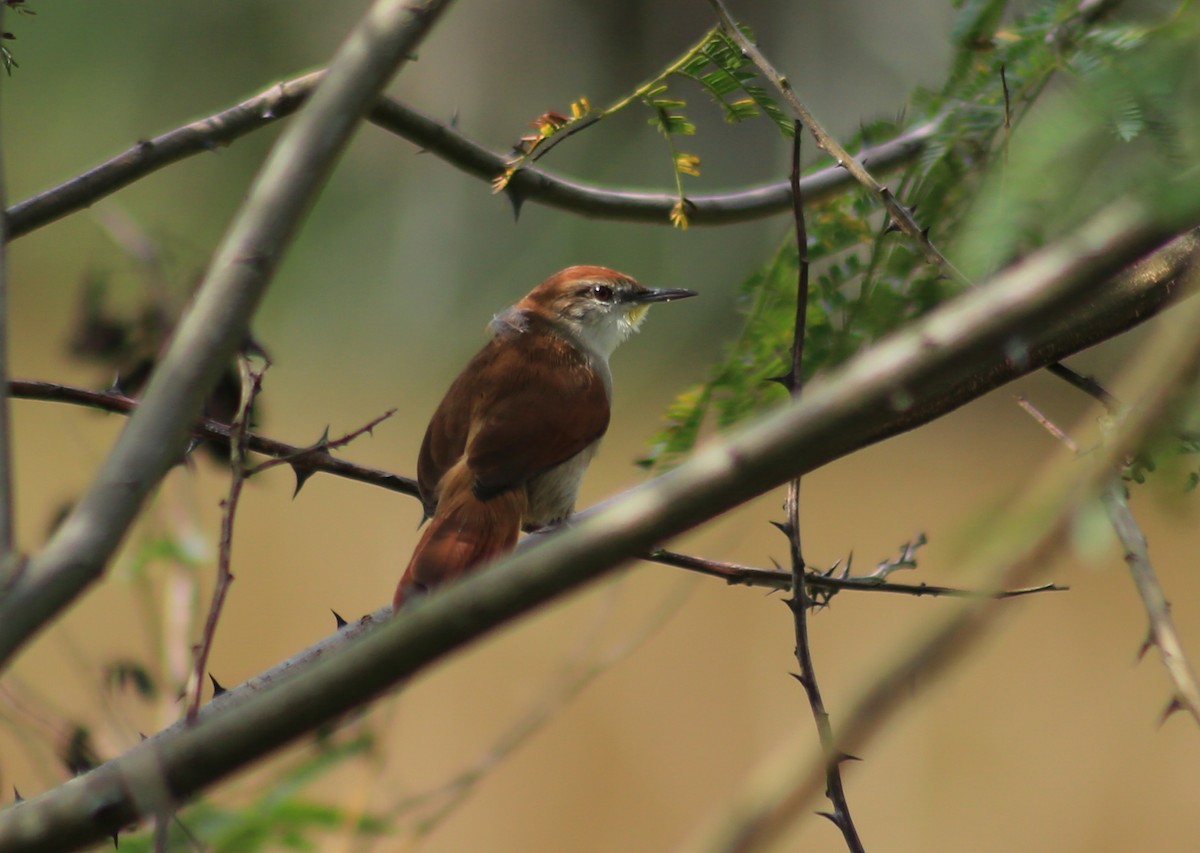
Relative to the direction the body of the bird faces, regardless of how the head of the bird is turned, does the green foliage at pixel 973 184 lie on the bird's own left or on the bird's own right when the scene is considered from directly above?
on the bird's own right

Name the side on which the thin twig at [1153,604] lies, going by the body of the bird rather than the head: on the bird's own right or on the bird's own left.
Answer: on the bird's own right

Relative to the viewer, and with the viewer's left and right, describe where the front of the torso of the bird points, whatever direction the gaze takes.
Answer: facing away from the viewer and to the right of the viewer
